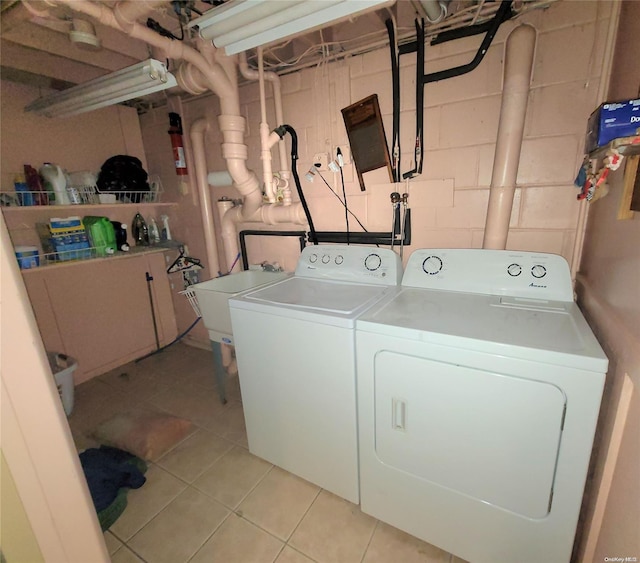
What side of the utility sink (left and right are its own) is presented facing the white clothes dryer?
left

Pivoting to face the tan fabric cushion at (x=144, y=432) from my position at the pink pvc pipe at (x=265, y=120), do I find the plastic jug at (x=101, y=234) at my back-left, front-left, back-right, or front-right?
front-right

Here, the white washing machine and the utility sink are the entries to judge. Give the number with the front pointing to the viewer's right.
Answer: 0

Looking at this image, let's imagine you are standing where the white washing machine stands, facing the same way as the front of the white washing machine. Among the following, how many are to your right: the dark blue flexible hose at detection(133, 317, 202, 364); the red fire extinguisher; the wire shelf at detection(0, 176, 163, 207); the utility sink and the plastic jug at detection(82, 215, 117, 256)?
5

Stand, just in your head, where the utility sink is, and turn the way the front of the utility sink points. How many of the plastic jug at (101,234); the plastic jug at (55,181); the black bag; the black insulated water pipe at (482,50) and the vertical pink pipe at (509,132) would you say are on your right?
3

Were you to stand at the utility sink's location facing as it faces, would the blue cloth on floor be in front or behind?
in front

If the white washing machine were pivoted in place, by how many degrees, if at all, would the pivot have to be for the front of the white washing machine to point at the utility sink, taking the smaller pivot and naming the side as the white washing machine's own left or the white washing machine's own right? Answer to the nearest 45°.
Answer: approximately 90° to the white washing machine's own right

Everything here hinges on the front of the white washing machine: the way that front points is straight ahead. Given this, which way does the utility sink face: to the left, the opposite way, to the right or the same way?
the same way

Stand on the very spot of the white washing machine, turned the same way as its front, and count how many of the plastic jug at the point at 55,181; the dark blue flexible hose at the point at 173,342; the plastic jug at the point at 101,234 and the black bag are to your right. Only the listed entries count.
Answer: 4

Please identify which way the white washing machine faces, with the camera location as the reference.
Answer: facing the viewer and to the left of the viewer

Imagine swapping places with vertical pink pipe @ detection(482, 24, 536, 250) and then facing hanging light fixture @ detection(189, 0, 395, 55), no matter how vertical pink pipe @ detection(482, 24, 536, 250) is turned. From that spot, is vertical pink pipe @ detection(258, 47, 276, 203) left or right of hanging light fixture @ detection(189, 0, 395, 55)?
right

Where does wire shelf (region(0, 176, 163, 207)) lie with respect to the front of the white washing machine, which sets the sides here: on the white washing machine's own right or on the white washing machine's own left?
on the white washing machine's own right

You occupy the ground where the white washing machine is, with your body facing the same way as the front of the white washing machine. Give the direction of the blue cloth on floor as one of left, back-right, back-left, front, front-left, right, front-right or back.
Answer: front-right
